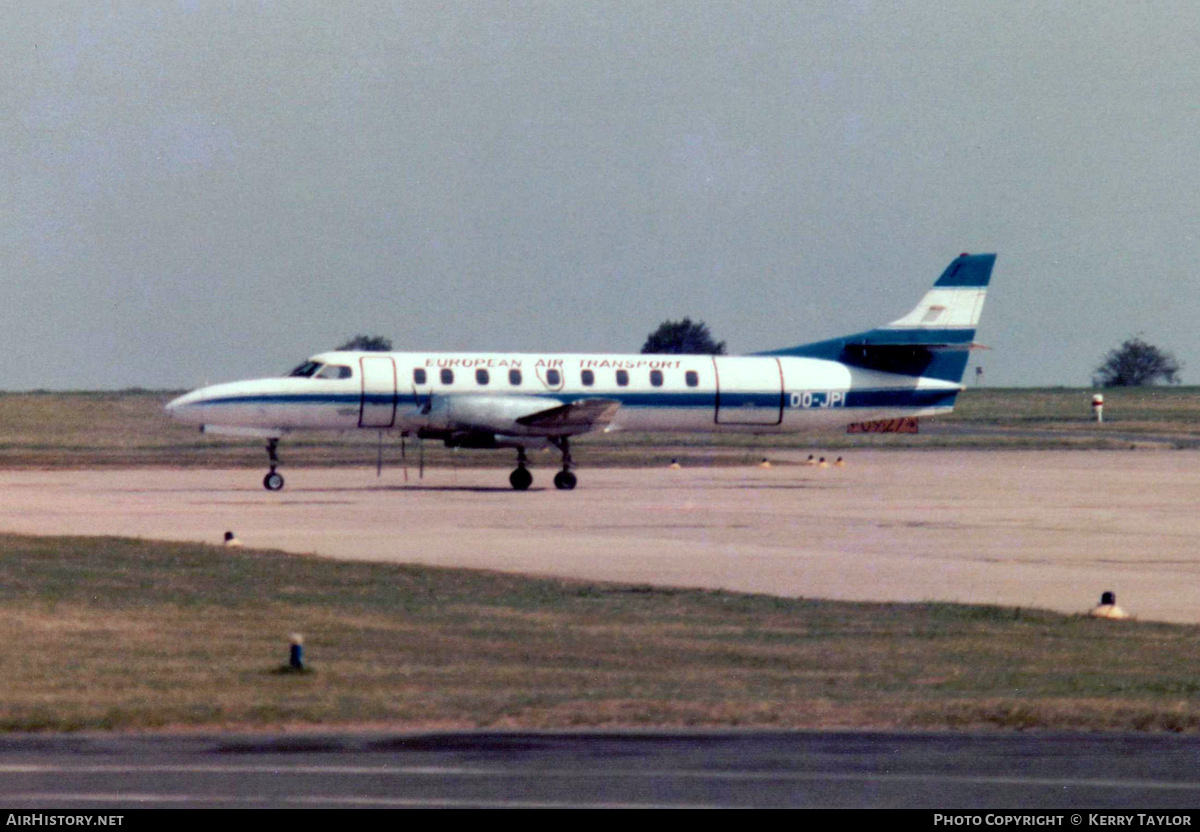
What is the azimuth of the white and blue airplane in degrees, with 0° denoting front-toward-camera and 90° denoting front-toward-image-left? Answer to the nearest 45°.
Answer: approximately 90°

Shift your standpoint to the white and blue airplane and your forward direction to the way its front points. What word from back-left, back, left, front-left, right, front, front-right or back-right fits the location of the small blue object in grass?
left
